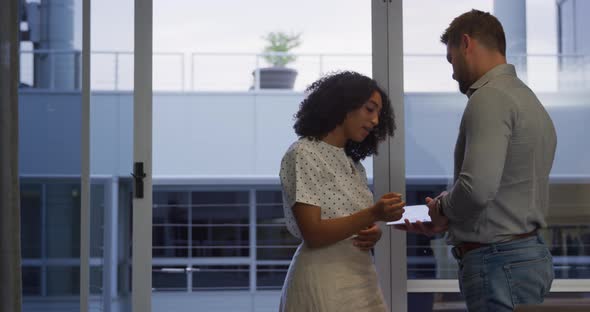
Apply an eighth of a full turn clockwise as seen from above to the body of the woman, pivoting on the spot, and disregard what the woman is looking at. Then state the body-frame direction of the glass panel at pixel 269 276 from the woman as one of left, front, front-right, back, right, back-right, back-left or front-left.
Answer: back

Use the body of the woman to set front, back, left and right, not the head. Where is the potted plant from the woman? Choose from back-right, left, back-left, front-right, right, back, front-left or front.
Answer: back-left

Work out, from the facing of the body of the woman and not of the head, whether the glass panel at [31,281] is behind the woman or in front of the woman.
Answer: behind

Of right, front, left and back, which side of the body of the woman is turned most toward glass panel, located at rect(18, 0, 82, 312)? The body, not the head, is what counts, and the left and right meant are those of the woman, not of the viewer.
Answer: back

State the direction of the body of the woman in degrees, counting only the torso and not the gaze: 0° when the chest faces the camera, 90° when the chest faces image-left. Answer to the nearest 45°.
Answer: approximately 315°

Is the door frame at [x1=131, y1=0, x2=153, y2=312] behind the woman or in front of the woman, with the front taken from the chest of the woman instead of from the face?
behind

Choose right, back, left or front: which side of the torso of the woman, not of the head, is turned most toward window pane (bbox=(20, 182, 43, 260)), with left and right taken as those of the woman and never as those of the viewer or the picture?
back

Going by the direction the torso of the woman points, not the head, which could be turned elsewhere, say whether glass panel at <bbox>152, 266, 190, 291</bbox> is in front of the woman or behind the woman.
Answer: behind

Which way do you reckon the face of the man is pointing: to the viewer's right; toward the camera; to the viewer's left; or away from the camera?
to the viewer's left
